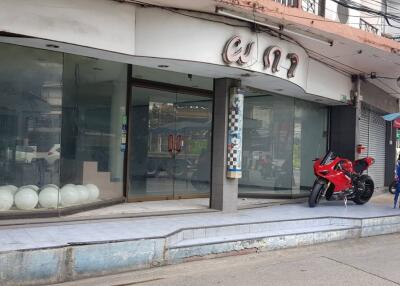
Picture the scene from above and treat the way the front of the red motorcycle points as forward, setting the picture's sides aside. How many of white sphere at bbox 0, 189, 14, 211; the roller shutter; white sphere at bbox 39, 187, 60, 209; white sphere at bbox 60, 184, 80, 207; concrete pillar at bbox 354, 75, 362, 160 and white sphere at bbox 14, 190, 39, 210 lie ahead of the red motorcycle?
4

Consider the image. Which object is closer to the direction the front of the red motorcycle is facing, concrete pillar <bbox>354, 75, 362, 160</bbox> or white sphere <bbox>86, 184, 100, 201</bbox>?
the white sphere

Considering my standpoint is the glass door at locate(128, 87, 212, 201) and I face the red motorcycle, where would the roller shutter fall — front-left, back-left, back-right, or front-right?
front-left

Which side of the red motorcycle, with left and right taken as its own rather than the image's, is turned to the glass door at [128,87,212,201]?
front

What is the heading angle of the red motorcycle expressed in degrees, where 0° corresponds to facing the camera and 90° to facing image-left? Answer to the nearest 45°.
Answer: approximately 45°

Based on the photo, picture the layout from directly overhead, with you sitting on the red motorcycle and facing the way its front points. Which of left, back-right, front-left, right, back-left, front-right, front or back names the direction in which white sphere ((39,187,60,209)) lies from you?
front

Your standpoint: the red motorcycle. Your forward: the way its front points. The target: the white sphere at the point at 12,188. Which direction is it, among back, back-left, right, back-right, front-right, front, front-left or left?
front

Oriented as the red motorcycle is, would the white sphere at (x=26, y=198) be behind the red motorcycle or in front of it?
in front

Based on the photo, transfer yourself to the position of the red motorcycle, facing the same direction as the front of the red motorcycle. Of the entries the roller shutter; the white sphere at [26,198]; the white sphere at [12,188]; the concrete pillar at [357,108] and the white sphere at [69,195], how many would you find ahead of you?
3

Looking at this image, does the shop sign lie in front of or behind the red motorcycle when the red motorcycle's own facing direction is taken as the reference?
in front

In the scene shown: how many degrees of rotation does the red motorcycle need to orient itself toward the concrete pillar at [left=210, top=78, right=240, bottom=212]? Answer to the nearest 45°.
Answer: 0° — it already faces it

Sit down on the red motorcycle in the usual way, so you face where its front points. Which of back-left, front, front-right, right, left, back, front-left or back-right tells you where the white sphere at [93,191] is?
front

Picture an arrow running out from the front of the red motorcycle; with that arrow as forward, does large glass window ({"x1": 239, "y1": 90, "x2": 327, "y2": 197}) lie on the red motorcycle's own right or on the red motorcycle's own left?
on the red motorcycle's own right

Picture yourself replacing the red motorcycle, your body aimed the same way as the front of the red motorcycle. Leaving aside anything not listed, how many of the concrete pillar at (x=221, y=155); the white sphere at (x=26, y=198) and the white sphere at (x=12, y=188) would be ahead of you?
3

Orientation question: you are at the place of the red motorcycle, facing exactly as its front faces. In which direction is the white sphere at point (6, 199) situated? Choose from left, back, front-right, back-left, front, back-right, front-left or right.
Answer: front

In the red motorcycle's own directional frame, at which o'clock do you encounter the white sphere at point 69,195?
The white sphere is roughly at 12 o'clock from the red motorcycle.
